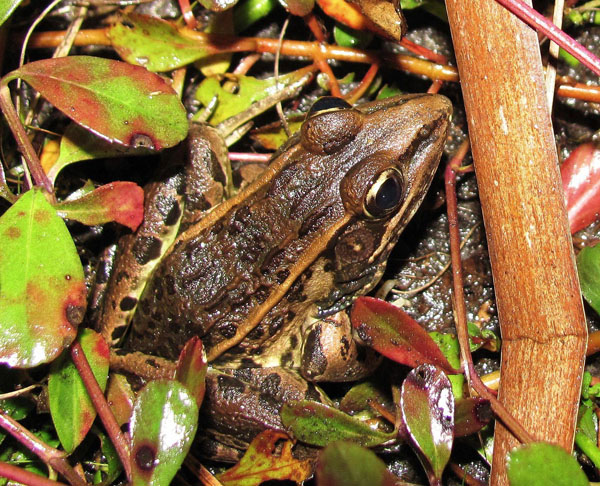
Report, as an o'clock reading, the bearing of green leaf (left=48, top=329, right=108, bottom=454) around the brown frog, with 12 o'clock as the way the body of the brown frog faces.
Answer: The green leaf is roughly at 6 o'clock from the brown frog.

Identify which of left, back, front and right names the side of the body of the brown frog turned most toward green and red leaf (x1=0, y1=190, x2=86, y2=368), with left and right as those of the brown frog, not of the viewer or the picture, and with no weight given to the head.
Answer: back

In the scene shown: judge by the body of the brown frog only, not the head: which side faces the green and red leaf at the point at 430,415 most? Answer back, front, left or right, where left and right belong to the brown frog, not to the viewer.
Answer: right

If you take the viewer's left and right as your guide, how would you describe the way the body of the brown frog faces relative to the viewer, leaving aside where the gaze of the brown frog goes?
facing away from the viewer and to the right of the viewer

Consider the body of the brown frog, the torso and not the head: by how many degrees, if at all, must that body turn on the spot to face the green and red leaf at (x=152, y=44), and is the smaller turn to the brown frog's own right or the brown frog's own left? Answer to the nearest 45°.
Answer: approximately 90° to the brown frog's own left
